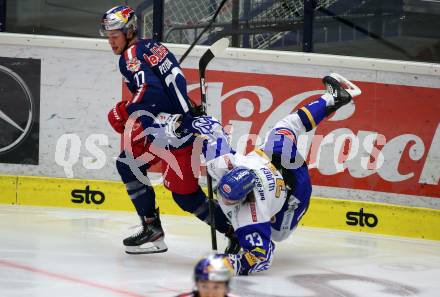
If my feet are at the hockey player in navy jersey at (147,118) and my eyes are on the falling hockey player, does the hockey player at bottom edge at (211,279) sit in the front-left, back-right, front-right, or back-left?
front-right
